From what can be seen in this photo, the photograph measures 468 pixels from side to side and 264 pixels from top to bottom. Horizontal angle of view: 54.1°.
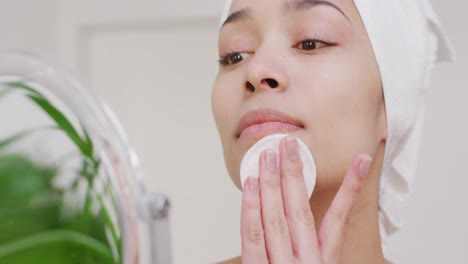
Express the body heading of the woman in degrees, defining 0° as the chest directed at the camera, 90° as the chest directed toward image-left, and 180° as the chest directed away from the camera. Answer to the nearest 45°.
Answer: approximately 45°

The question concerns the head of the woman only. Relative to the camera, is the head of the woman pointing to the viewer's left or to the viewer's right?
to the viewer's left
